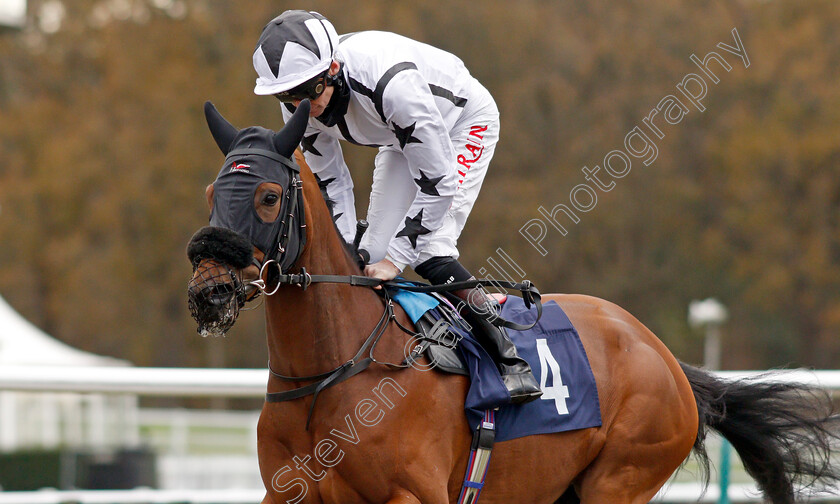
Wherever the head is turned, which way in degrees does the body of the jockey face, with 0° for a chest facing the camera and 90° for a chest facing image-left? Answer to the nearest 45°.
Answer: approximately 45°

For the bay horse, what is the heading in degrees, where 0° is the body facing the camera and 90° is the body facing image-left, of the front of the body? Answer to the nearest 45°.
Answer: approximately 45°

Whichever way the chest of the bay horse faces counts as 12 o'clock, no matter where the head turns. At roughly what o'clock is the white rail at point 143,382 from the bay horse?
The white rail is roughly at 3 o'clock from the bay horse.

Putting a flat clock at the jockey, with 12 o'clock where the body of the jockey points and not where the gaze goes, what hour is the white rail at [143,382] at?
The white rail is roughly at 3 o'clock from the jockey.
